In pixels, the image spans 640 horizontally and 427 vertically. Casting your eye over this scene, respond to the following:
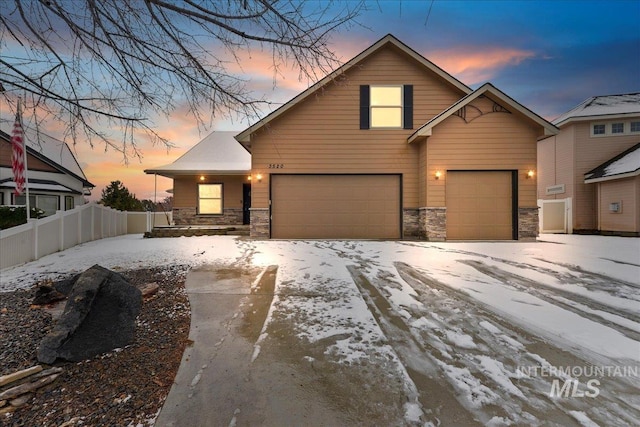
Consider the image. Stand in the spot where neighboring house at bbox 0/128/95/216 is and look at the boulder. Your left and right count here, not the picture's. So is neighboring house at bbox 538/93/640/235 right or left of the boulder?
left

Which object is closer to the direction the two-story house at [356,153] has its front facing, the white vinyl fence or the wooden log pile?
the wooden log pile

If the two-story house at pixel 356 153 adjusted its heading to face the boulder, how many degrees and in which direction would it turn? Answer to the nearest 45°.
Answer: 0° — it already faces it

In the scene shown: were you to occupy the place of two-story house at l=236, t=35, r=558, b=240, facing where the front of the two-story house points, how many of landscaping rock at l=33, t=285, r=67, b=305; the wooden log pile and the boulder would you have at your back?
0

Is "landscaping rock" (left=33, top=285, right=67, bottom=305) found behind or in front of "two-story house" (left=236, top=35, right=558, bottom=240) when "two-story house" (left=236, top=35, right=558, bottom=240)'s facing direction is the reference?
in front

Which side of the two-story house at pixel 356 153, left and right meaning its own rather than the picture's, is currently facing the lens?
front

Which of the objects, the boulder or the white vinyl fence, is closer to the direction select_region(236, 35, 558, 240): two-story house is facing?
the boulder

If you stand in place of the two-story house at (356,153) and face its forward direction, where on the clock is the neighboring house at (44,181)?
The neighboring house is roughly at 3 o'clock from the two-story house.

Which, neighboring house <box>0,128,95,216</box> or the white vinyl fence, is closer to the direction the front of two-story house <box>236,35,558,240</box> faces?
the white vinyl fence

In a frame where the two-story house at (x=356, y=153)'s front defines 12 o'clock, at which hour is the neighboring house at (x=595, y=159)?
The neighboring house is roughly at 8 o'clock from the two-story house.

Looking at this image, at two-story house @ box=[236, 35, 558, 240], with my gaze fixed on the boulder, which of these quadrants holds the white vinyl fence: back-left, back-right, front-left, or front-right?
front-right

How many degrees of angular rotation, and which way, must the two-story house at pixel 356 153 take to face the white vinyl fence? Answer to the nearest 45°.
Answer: approximately 45° to its right

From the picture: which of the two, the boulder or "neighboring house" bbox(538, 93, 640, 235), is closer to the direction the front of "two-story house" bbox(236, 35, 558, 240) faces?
the boulder

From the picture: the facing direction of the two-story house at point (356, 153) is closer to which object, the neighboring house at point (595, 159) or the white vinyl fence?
the white vinyl fence

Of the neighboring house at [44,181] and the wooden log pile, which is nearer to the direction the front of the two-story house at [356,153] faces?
the wooden log pile
